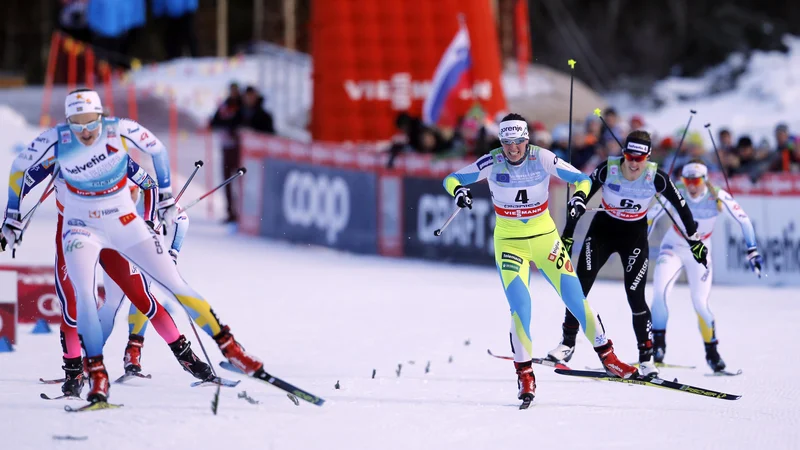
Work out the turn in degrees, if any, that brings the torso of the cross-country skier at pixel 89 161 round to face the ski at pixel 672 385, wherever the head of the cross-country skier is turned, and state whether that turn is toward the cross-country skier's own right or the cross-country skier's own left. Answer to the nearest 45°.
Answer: approximately 90° to the cross-country skier's own left

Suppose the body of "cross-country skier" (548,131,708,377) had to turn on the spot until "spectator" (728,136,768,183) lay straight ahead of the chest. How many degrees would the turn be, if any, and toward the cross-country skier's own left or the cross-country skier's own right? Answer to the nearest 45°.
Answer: approximately 180°

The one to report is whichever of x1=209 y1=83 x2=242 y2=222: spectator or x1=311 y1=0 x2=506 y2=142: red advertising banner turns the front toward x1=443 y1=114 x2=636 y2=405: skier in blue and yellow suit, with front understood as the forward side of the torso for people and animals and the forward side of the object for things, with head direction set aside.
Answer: the red advertising banner

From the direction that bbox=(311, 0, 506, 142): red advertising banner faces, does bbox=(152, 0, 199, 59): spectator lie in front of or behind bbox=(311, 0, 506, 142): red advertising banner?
behind

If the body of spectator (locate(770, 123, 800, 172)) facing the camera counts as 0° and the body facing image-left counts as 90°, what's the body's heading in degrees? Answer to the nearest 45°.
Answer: approximately 0°

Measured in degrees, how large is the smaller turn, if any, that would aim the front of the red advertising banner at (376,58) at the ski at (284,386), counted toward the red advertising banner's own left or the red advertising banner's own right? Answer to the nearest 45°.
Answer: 0° — it already faces it

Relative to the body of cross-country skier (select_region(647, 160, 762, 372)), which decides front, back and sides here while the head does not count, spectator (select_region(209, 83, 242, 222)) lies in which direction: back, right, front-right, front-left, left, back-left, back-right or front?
back-right

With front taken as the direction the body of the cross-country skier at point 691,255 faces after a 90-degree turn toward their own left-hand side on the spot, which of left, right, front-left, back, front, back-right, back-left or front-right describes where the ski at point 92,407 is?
back-right
